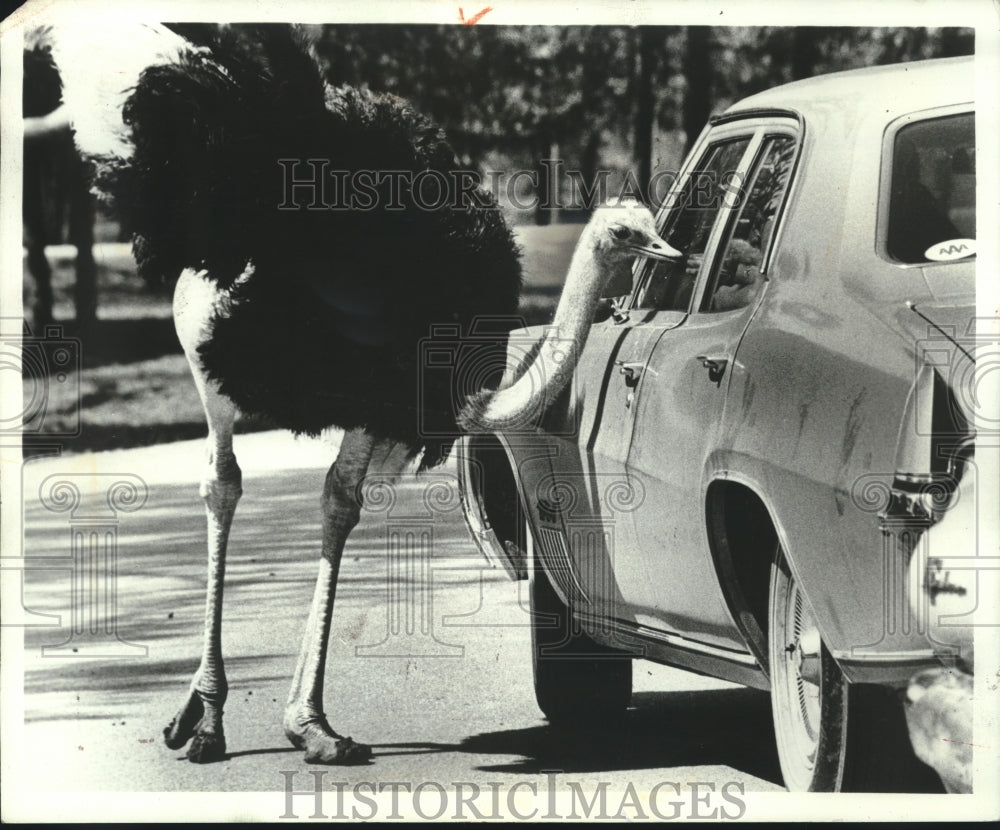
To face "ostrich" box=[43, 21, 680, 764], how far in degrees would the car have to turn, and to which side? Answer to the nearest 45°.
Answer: approximately 45° to its left

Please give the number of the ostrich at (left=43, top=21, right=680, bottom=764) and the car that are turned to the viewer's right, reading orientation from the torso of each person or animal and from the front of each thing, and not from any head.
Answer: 1

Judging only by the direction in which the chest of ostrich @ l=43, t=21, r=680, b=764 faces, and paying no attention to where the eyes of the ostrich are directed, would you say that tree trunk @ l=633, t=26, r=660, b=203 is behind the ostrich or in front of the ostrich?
in front

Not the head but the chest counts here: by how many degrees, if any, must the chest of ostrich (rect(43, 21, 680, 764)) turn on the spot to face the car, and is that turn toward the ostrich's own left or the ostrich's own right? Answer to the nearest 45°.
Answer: approximately 45° to the ostrich's own right

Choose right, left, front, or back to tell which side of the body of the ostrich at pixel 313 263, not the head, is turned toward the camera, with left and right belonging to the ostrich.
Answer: right

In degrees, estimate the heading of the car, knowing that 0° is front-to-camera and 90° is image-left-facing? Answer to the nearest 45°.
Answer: approximately 135°

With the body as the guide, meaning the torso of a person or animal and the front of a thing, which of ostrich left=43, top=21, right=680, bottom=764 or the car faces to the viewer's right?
the ostrich
